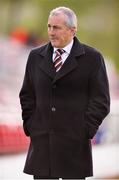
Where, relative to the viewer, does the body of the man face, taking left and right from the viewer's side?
facing the viewer and to the left of the viewer

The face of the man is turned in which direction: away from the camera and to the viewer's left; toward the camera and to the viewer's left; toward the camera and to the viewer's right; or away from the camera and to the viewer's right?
toward the camera and to the viewer's left

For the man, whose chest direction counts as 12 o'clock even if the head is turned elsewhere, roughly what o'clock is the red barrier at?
The red barrier is roughly at 4 o'clock from the man.
